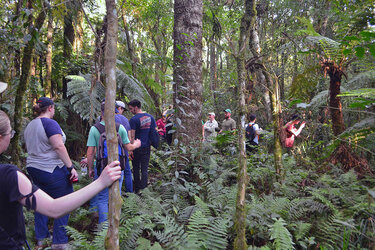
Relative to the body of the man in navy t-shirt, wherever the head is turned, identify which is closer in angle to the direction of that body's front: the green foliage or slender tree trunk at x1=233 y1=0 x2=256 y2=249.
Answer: the green foliage

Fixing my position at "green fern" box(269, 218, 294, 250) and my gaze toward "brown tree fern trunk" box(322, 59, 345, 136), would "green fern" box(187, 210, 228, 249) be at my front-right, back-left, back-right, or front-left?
back-left

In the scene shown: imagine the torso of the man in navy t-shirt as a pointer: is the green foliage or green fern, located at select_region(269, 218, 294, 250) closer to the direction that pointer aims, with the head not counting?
the green foliage

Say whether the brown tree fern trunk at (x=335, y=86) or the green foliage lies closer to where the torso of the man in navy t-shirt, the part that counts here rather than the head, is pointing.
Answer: the green foliage
